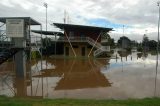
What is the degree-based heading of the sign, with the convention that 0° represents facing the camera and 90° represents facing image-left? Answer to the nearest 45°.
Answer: approximately 0°
